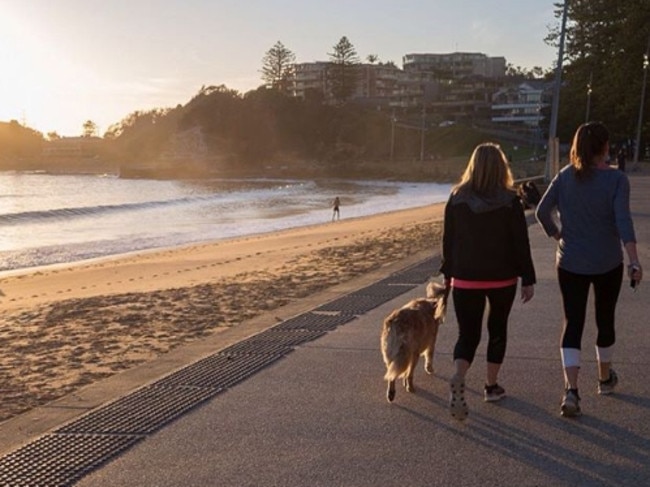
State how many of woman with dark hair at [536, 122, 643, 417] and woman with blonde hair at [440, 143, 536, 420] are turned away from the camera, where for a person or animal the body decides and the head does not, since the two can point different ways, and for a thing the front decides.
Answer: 2

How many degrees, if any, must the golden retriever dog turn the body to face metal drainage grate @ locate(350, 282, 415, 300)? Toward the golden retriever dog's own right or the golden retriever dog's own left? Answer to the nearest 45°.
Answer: approximately 45° to the golden retriever dog's own left

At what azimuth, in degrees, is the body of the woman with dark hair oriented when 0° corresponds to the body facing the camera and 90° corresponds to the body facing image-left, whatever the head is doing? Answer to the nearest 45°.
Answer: approximately 180°

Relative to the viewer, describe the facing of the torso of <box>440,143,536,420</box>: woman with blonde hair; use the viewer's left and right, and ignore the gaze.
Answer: facing away from the viewer

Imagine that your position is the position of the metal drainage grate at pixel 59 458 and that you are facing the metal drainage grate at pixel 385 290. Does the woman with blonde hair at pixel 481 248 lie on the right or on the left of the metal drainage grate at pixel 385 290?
right

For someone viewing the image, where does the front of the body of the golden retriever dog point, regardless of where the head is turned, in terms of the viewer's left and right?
facing away from the viewer and to the right of the viewer

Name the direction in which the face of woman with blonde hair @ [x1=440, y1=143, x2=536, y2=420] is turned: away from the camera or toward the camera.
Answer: away from the camera

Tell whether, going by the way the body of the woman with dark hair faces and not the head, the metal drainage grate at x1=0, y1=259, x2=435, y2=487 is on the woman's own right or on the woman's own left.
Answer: on the woman's own left

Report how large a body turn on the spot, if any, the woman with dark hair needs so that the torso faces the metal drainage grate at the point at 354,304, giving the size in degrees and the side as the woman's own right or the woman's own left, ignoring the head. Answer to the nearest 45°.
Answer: approximately 45° to the woman's own left
